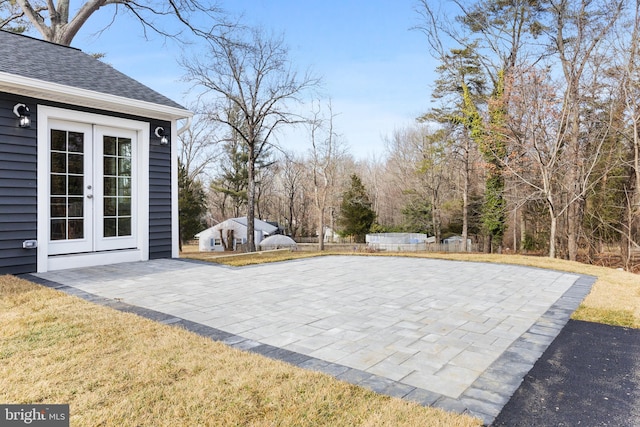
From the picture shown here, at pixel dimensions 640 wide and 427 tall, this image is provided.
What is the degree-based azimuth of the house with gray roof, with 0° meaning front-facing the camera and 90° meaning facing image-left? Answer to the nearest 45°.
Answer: approximately 315°

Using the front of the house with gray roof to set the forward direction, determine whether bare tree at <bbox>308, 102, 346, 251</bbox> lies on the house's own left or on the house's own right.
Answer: on the house's own left

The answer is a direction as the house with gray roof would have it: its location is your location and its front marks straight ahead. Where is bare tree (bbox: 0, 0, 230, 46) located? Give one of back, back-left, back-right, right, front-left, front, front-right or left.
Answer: back-left

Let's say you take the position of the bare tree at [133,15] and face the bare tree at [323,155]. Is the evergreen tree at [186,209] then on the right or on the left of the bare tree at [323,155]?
left

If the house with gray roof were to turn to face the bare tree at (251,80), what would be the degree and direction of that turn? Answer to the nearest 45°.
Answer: approximately 90° to its left

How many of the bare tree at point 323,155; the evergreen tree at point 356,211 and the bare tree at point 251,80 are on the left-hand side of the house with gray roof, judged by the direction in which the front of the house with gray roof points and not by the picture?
3

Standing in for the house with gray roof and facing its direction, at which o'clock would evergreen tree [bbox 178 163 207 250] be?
The evergreen tree is roughly at 8 o'clock from the house with gray roof.

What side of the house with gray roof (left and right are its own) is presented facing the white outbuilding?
left
